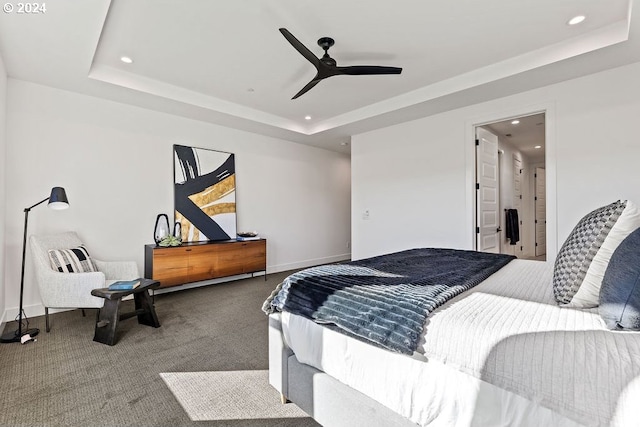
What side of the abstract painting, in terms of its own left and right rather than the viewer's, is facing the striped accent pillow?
right

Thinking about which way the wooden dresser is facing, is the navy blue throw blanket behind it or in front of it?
in front

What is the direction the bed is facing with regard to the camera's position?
facing away from the viewer and to the left of the viewer

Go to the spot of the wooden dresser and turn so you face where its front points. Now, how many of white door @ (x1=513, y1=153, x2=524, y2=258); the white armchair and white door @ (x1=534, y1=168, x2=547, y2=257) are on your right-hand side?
1

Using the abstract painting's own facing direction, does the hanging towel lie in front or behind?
in front

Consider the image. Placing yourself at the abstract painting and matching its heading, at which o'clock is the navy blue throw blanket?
The navy blue throw blanket is roughly at 1 o'clock from the abstract painting.

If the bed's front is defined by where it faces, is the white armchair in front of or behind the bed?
in front

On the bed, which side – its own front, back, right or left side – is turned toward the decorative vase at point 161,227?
front

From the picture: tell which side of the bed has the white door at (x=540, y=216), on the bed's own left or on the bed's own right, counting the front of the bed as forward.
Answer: on the bed's own right

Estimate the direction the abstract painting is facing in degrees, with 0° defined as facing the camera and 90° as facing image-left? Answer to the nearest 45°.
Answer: approximately 315°
